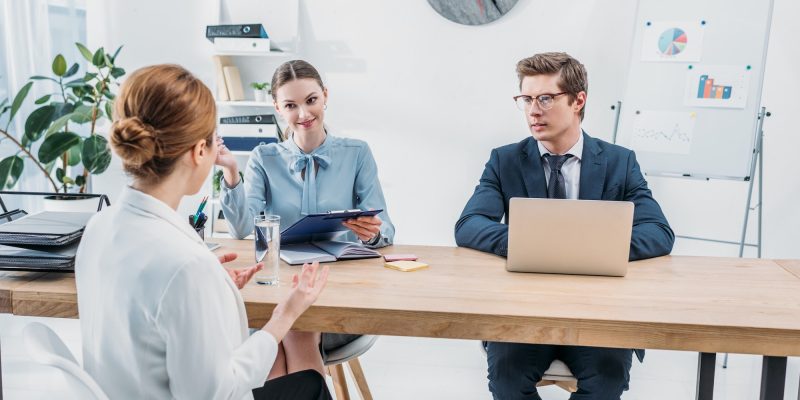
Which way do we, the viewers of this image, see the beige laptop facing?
facing away from the viewer

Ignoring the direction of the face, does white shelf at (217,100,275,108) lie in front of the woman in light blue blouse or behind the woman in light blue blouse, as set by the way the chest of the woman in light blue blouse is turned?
behind

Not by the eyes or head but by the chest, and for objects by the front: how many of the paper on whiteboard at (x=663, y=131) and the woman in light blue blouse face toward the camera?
2

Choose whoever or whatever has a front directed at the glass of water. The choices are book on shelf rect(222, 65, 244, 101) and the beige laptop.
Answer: the book on shelf

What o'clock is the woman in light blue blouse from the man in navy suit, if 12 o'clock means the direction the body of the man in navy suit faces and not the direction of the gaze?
The woman in light blue blouse is roughly at 3 o'clock from the man in navy suit.

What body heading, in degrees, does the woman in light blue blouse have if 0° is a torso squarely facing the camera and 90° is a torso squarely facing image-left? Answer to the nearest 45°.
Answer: approximately 0°
